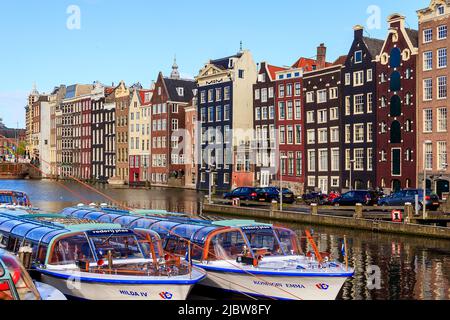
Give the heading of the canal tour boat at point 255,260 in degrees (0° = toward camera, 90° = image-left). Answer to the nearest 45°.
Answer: approximately 315°

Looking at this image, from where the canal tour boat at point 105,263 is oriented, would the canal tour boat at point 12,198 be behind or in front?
behind

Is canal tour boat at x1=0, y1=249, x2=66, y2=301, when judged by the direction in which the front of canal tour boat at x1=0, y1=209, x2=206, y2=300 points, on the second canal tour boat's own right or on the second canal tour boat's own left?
on the second canal tour boat's own right

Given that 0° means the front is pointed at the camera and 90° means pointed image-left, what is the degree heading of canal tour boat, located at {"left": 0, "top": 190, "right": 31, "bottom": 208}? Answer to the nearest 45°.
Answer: approximately 315°

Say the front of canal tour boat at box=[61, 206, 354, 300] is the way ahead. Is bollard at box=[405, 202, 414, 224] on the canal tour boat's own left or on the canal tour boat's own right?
on the canal tour boat's own left

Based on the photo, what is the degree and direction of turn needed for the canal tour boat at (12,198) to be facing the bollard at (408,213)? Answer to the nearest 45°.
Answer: approximately 45° to its left

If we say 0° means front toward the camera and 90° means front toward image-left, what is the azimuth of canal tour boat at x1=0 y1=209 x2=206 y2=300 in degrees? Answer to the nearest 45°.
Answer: approximately 315°
